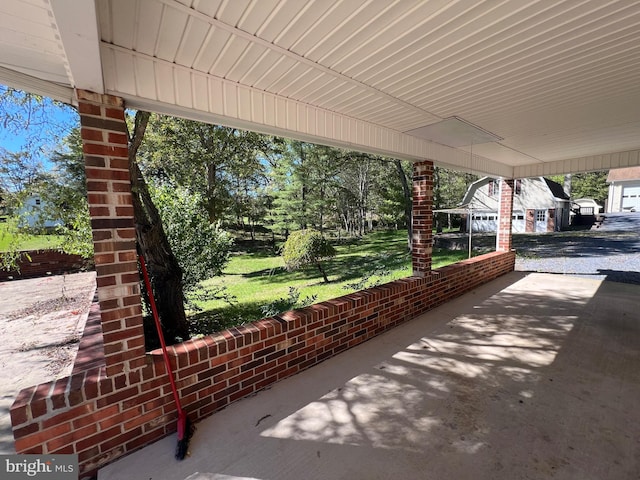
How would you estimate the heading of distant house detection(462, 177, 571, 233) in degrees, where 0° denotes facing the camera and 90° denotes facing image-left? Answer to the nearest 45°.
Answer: approximately 0°

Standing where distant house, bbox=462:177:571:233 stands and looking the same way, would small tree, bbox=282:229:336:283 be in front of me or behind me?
in front

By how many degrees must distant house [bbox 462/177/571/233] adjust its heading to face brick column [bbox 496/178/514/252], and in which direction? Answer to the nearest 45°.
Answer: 0° — it already faces it

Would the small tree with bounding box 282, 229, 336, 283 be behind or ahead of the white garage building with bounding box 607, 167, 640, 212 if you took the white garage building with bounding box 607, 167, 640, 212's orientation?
ahead

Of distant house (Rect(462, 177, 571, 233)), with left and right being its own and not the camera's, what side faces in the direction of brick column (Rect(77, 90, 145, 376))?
front

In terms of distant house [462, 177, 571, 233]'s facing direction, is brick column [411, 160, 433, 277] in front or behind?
in front

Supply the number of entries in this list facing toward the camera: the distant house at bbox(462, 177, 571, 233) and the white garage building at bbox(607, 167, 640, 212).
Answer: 2

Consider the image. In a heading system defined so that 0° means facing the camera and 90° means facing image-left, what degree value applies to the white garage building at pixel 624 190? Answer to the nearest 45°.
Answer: approximately 0°

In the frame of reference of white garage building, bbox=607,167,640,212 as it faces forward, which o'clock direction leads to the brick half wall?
The brick half wall is roughly at 12 o'clock from the white garage building.
